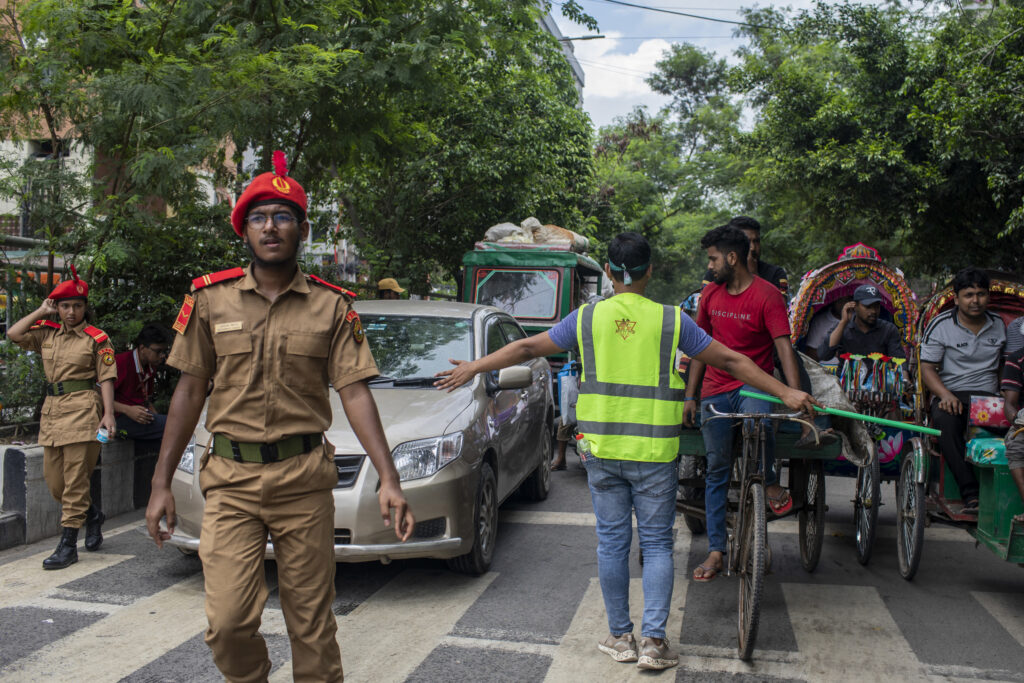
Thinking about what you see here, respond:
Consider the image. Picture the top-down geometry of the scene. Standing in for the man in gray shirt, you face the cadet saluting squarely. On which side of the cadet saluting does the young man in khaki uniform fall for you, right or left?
left

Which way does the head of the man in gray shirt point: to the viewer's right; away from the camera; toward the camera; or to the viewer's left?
toward the camera

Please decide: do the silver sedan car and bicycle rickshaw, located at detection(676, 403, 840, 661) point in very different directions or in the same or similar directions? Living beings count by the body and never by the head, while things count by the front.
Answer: same or similar directions

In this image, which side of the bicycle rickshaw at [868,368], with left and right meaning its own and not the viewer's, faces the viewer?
front

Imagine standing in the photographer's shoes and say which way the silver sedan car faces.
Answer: facing the viewer and to the left of the viewer

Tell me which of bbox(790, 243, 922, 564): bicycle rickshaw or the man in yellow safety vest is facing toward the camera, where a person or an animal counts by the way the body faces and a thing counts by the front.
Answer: the bicycle rickshaw

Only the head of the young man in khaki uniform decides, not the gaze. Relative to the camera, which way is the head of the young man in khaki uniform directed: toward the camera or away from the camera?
toward the camera

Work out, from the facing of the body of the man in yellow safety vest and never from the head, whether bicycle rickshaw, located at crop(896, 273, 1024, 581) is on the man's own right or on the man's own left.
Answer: on the man's own right

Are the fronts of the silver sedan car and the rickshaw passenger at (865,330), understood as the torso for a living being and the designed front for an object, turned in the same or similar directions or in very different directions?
same or similar directions

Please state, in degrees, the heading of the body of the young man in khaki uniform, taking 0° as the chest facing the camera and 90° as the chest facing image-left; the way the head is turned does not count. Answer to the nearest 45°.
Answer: approximately 0°

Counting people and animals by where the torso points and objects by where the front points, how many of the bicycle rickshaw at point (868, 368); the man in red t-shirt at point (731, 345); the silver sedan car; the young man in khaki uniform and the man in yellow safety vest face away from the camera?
1

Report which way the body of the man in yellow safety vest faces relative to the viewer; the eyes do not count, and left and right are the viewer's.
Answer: facing away from the viewer

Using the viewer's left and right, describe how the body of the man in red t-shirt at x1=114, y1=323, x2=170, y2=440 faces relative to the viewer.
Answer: facing the viewer and to the right of the viewer

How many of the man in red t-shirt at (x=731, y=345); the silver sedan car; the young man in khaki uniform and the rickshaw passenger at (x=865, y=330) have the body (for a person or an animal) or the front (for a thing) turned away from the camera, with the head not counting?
0

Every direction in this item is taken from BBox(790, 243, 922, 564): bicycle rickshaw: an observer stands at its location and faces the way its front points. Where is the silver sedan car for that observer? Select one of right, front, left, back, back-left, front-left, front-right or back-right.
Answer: front-right

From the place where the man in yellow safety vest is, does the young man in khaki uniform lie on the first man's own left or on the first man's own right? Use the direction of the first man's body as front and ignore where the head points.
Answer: on the first man's own left
